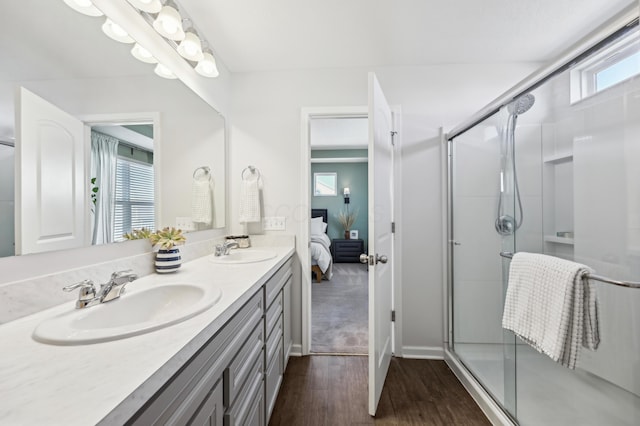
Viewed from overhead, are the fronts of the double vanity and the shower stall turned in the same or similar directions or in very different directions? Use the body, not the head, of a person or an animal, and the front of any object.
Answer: very different directions

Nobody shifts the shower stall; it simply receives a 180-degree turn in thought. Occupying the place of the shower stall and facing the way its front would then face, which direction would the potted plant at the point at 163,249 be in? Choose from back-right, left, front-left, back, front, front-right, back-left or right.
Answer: back

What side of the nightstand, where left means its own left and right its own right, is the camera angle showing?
front

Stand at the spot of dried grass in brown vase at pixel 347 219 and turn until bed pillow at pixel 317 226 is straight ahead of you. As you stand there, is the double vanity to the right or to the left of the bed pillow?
left

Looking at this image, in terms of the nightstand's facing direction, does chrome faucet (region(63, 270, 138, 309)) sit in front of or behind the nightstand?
in front

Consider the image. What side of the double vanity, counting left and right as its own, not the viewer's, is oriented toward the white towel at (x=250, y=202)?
left

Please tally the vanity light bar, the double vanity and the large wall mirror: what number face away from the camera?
0

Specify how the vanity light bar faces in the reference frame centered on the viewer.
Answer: facing the viewer and to the right of the viewer

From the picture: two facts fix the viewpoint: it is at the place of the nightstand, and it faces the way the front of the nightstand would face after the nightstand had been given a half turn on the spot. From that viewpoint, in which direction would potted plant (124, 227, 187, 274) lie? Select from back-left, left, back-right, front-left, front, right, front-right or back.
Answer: back

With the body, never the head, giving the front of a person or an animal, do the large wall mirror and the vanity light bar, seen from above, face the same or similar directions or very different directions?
same or similar directions

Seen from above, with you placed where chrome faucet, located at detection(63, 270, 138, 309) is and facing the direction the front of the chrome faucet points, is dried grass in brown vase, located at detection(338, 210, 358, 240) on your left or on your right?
on your left

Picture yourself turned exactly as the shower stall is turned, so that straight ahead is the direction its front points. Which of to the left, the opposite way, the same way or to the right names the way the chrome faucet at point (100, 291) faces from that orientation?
the opposite way

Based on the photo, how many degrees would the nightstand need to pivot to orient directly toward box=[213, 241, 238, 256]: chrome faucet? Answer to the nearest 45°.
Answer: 0° — it already faces it

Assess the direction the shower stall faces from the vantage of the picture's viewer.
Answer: facing the viewer and to the left of the viewer

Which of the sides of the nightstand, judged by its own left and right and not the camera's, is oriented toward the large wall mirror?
front
